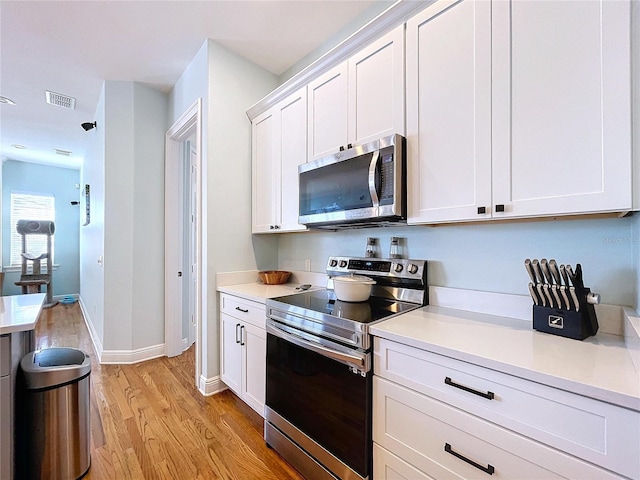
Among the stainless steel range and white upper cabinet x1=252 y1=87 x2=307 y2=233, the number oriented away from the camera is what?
0

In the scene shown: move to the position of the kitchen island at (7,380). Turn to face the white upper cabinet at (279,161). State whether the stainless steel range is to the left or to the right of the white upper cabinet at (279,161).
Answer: right

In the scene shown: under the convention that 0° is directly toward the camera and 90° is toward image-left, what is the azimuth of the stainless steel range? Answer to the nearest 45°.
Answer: approximately 45°

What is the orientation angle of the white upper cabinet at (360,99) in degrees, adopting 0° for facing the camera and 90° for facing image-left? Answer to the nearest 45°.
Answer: approximately 45°

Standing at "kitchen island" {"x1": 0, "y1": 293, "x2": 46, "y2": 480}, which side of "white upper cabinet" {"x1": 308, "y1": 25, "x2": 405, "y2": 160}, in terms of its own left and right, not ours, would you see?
front
